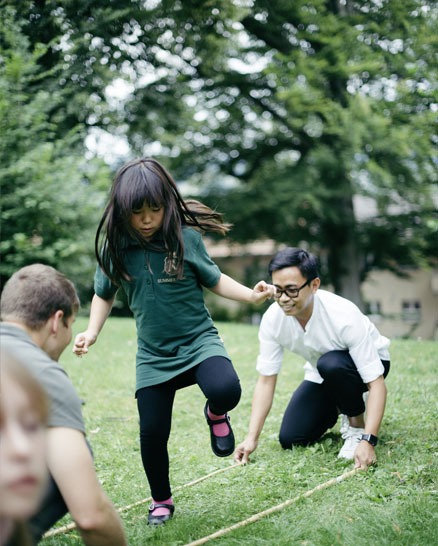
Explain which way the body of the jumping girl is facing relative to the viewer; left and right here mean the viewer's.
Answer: facing the viewer
